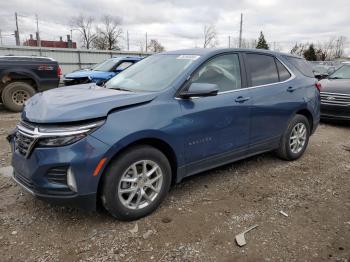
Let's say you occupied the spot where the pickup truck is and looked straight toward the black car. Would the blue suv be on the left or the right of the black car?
right

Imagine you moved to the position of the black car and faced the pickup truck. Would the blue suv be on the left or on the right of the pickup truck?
left

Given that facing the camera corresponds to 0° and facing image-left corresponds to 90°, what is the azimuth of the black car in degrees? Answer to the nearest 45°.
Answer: approximately 45°

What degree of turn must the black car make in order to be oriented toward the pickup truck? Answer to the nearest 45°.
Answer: approximately 45° to its right

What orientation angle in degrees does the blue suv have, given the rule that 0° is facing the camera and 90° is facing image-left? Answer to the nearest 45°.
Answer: approximately 45°

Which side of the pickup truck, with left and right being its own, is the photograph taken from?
left

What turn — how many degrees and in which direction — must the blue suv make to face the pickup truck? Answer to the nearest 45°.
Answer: approximately 90° to its right

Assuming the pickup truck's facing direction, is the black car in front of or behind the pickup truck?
behind

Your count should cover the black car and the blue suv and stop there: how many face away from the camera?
0

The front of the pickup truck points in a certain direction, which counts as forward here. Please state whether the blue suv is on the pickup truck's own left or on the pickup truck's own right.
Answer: on the pickup truck's own left

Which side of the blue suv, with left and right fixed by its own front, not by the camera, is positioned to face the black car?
back
